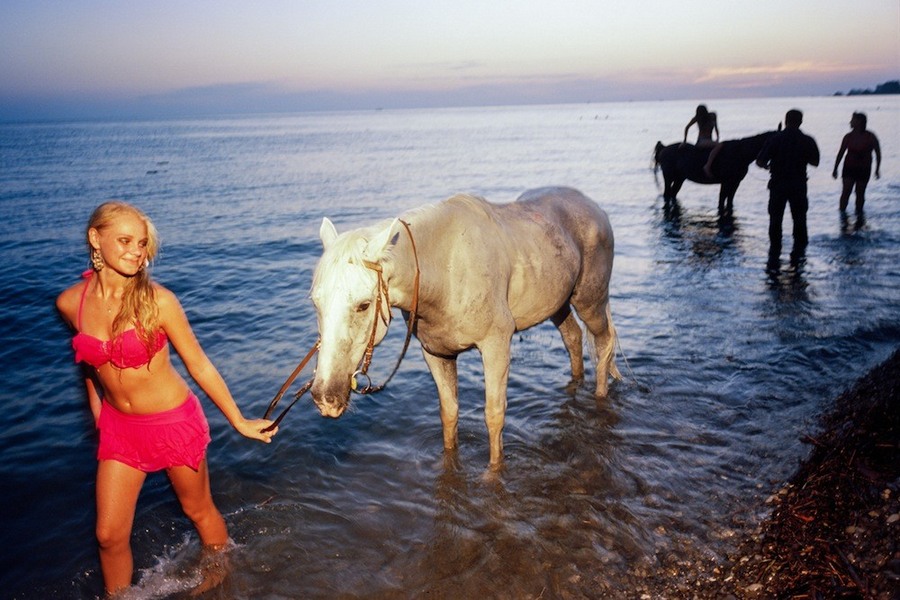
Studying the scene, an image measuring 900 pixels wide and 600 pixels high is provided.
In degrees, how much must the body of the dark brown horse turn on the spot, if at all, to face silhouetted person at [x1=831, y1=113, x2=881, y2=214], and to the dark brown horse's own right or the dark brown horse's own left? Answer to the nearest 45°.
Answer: approximately 45° to the dark brown horse's own right

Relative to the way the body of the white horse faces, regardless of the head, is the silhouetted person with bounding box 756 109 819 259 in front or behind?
behind

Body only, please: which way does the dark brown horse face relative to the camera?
to the viewer's right

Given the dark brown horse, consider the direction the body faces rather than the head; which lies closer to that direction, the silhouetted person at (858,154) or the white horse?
the silhouetted person

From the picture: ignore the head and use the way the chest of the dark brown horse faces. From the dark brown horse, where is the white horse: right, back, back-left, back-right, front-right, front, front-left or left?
right

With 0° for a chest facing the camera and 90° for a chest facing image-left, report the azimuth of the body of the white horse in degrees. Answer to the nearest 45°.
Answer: approximately 45°

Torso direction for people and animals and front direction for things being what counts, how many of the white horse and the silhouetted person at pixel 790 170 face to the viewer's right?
0

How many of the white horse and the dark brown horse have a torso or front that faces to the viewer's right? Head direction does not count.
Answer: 1
